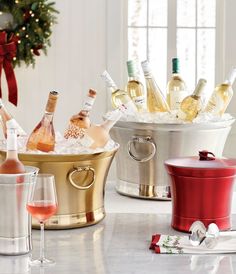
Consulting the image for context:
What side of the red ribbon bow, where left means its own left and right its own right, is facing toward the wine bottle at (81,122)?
front

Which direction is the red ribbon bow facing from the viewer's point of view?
toward the camera

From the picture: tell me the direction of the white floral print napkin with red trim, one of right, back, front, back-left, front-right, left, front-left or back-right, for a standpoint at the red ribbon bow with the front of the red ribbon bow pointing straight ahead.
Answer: front

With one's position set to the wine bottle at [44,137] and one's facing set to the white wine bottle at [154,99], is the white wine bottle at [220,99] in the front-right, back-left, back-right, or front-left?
front-right

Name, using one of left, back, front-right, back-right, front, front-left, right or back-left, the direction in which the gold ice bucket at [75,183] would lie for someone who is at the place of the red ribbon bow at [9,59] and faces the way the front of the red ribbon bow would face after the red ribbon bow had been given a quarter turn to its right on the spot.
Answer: left

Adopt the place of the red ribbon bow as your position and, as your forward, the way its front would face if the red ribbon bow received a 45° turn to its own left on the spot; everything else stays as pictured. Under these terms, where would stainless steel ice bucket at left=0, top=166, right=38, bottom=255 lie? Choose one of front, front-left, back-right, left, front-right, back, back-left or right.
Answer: front-right

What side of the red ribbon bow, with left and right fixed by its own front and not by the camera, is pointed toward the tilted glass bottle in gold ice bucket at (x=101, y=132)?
front

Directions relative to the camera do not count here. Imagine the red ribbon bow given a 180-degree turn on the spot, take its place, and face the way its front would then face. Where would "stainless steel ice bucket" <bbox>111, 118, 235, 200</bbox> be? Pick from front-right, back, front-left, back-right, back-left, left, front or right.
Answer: back
